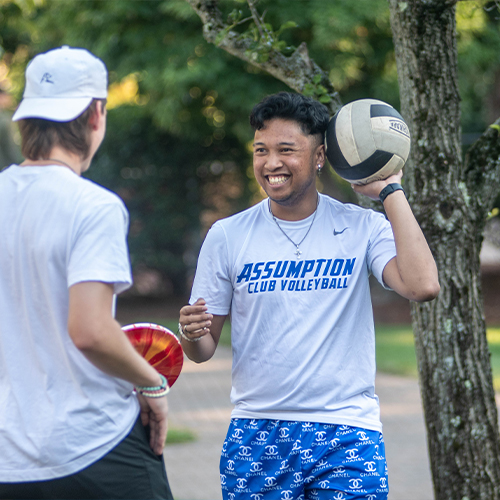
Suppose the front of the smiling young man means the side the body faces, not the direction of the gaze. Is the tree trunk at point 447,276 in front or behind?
behind

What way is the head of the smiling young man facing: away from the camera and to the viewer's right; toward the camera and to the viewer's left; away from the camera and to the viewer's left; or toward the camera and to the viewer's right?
toward the camera and to the viewer's left

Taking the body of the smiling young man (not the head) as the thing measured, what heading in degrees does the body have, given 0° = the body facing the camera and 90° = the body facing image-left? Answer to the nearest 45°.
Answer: approximately 0°
